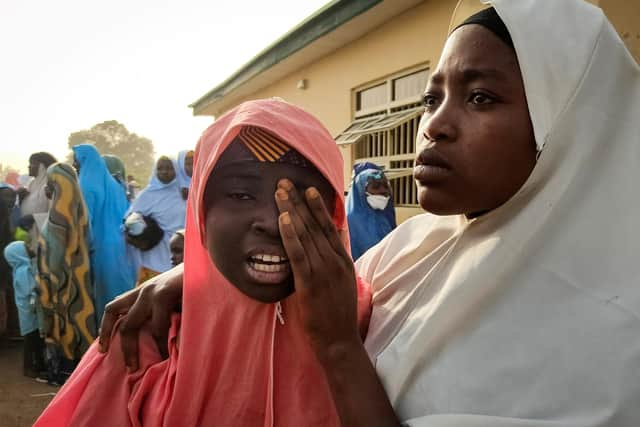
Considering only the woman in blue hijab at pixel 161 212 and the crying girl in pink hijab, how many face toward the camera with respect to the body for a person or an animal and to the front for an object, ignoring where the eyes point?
2

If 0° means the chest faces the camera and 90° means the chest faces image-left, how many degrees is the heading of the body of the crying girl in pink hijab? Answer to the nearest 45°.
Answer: approximately 0°

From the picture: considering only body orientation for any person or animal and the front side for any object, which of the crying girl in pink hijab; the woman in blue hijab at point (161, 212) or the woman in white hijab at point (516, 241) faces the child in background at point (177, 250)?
the woman in blue hijab

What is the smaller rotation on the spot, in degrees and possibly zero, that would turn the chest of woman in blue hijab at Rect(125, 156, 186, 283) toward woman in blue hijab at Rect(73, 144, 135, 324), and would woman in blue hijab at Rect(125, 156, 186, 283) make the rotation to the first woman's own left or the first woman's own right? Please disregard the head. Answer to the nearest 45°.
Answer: approximately 90° to the first woman's own right

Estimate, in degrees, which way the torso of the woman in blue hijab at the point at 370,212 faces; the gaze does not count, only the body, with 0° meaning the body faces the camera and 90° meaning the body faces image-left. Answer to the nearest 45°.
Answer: approximately 315°

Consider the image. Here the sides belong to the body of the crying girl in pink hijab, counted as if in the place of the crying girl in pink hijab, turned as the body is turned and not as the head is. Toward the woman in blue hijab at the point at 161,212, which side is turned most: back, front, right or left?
back

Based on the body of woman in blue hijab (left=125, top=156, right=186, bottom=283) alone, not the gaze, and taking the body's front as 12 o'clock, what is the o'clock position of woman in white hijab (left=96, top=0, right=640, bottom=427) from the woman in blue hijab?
The woman in white hijab is roughly at 12 o'clock from the woman in blue hijab.

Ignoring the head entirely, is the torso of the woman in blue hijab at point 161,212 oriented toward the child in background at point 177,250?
yes

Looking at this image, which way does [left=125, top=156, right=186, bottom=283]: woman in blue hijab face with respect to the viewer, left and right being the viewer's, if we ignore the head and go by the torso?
facing the viewer

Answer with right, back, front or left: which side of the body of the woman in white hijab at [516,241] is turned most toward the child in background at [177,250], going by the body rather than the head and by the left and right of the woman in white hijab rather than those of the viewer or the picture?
right

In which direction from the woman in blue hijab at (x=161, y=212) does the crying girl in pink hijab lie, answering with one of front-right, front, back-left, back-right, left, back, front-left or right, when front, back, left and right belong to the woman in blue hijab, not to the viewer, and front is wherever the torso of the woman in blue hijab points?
front
